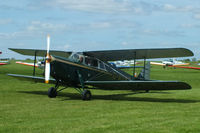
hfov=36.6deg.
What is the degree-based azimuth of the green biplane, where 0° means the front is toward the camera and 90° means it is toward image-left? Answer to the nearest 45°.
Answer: approximately 45°
